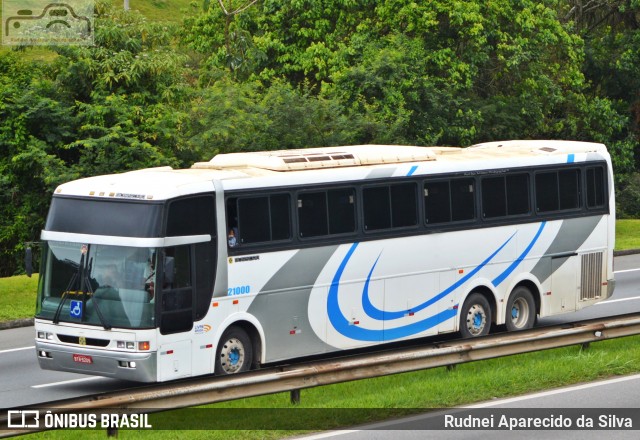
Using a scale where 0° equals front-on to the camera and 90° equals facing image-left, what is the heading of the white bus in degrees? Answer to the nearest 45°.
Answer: approximately 45°
